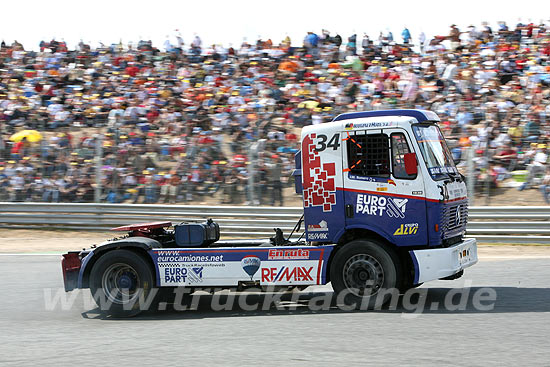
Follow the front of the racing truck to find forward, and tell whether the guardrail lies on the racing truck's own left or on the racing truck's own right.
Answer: on the racing truck's own left

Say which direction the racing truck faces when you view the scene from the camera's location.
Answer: facing to the right of the viewer
